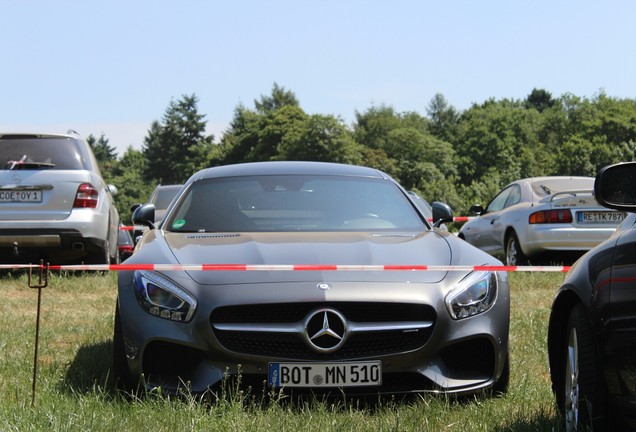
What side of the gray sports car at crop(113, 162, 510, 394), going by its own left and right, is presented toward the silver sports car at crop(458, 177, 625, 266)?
back

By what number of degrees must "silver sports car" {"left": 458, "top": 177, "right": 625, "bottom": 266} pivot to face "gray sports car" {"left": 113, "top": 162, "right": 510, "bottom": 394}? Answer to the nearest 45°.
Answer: approximately 135° to its left

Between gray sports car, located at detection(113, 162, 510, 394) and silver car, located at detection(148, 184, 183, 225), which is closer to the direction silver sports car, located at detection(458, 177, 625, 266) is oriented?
the silver car

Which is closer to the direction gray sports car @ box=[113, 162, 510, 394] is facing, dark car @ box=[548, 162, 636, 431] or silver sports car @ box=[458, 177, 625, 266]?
the dark car

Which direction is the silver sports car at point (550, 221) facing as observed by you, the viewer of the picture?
facing away from the viewer and to the left of the viewer

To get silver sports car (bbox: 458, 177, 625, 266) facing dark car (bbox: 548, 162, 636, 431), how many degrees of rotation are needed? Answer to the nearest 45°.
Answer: approximately 135° to its left

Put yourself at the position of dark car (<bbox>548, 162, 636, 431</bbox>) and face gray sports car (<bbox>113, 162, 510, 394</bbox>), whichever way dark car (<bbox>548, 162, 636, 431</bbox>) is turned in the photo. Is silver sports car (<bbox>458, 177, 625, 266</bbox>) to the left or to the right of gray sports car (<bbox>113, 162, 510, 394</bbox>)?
right

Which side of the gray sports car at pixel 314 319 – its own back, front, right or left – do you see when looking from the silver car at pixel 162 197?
back

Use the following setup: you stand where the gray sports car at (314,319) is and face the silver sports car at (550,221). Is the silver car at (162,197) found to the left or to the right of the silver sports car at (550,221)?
left

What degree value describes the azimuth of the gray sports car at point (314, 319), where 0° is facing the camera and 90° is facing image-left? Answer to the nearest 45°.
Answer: approximately 0°

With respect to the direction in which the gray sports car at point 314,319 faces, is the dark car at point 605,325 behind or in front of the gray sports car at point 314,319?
in front
